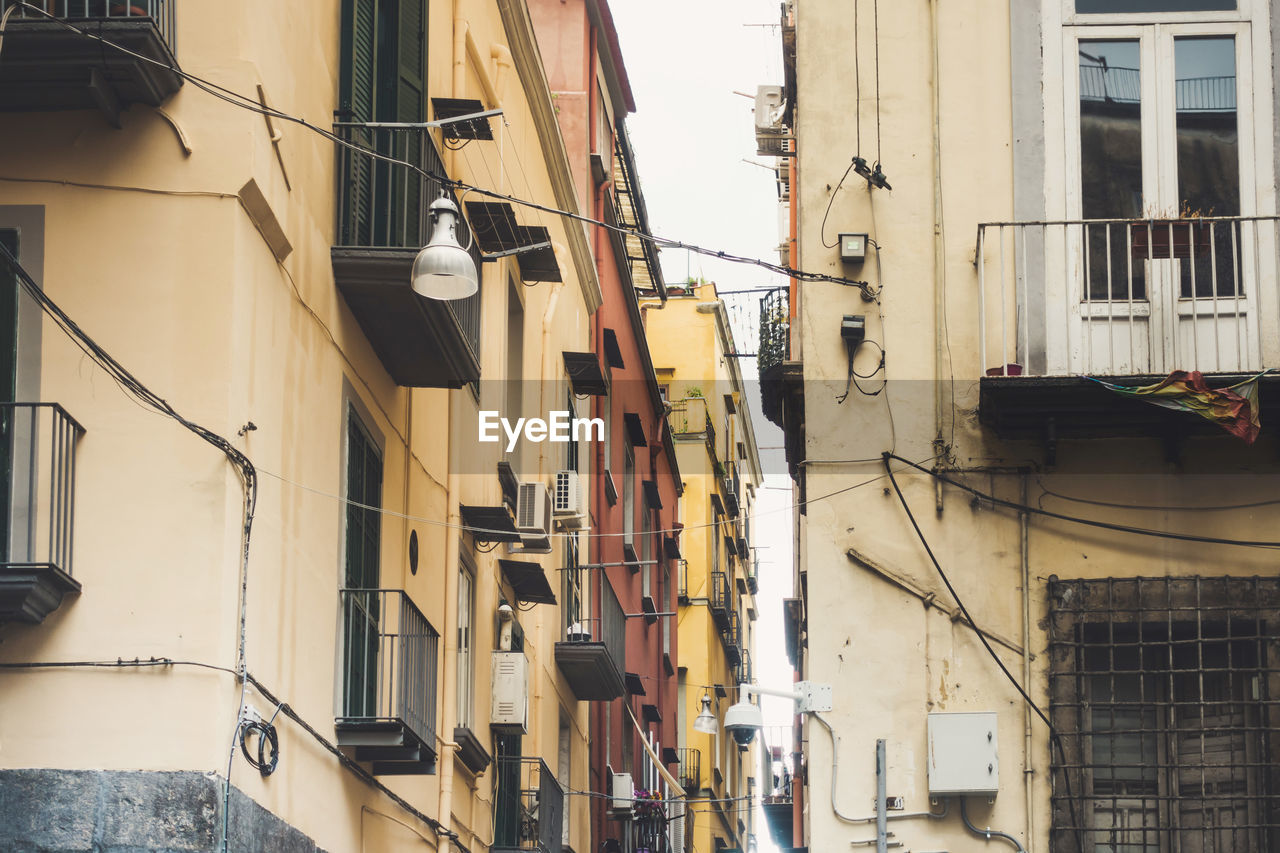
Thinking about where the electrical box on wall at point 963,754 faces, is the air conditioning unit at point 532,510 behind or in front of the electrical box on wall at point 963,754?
behind

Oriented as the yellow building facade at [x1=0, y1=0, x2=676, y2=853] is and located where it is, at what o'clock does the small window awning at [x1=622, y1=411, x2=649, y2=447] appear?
The small window awning is roughly at 8 o'clock from the yellow building facade.

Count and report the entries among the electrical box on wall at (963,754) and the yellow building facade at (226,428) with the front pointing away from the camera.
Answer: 0

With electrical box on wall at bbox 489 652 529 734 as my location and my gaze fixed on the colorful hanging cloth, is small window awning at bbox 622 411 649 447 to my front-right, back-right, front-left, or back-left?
back-left

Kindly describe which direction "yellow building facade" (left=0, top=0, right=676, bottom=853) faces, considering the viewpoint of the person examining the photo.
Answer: facing the viewer and to the right of the viewer

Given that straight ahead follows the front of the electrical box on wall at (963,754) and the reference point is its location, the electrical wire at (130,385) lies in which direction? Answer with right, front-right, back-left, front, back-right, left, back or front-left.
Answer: front-right

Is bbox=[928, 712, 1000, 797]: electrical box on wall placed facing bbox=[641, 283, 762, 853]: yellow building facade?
no

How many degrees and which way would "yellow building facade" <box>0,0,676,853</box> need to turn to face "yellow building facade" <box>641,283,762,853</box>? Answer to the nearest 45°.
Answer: approximately 135° to its left

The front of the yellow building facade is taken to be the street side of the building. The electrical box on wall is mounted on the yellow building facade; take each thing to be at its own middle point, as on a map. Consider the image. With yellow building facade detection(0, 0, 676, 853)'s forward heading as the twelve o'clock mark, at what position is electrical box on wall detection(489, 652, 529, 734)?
The electrical box on wall is roughly at 8 o'clock from the yellow building facade.

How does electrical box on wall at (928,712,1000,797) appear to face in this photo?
toward the camera
